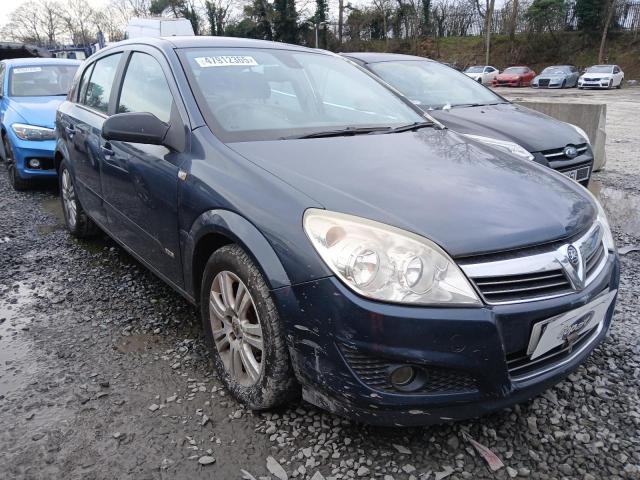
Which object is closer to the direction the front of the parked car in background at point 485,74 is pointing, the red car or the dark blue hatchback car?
the dark blue hatchback car

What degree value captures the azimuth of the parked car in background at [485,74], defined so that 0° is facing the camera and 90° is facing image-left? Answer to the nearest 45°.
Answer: approximately 45°

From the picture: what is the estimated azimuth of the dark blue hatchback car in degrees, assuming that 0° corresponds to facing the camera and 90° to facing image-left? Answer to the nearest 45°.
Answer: approximately 315°

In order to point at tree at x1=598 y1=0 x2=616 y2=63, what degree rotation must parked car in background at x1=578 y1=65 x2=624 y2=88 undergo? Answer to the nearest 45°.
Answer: approximately 135° to its right

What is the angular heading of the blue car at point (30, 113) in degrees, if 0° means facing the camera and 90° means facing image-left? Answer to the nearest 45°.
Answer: approximately 315°

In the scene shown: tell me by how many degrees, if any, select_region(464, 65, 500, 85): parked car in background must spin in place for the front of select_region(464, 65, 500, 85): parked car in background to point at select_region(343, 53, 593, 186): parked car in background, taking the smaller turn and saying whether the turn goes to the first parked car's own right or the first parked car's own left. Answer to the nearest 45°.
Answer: approximately 45° to the first parked car's own left

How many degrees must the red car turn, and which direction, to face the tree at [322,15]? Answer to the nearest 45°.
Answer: approximately 90° to its right
